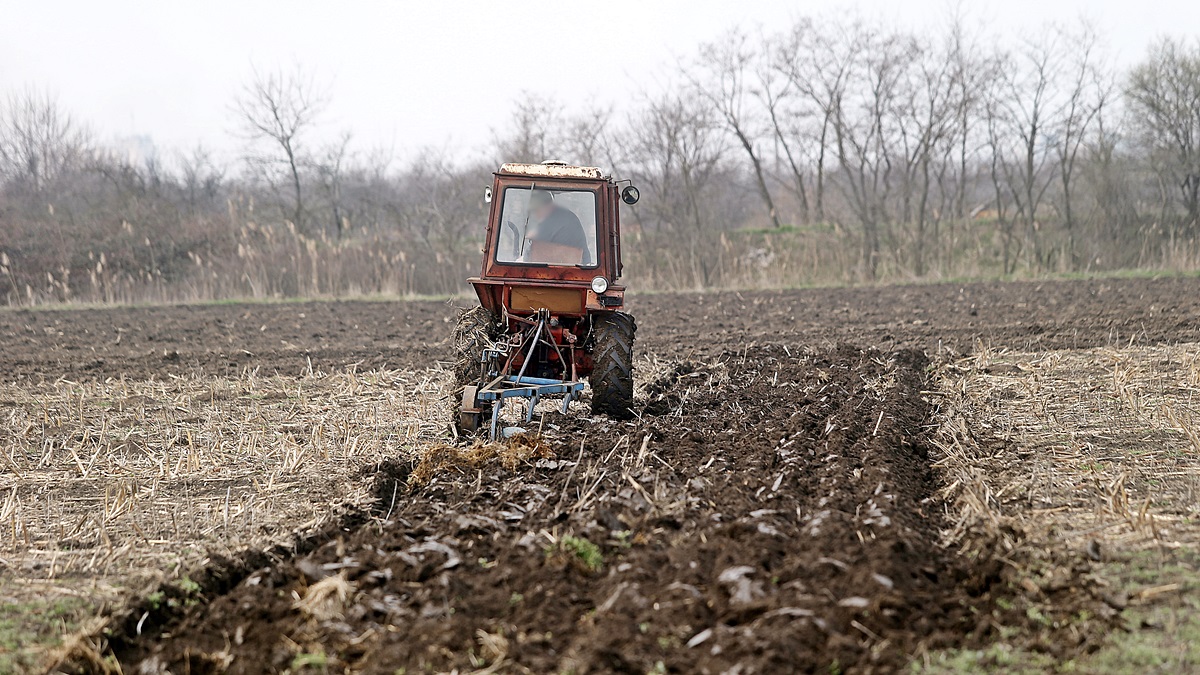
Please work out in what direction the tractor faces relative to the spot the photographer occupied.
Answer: facing away from the viewer

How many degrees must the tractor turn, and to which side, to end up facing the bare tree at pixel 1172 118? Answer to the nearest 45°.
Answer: approximately 45° to its right
